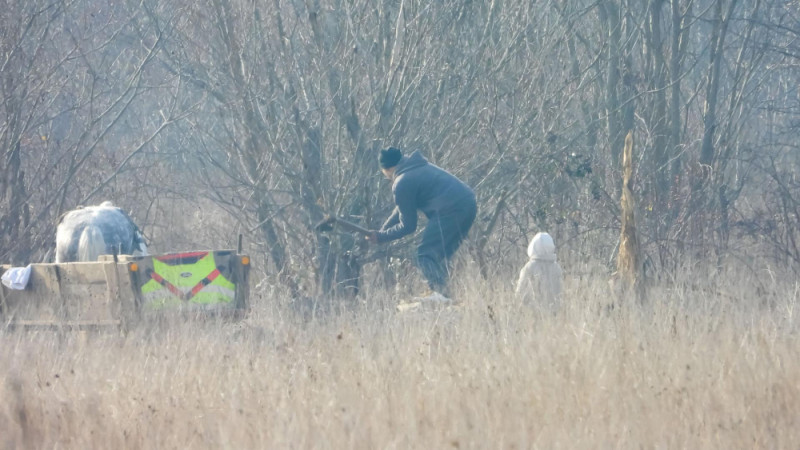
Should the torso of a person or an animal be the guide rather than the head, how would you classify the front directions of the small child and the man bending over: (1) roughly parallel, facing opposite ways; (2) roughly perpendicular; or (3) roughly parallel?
roughly perpendicular

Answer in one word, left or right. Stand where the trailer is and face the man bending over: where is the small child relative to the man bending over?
right

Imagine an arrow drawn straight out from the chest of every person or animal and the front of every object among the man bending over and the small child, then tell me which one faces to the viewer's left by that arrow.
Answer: the man bending over

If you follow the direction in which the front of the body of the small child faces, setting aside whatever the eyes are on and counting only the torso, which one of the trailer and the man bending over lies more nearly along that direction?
the man bending over

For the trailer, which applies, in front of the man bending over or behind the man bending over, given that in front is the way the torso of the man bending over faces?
in front

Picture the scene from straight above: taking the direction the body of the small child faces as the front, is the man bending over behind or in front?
in front

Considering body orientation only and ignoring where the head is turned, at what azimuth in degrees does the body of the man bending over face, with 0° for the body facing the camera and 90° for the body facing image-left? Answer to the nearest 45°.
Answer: approximately 90°

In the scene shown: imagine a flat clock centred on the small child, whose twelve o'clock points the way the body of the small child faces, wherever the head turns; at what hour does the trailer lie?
The trailer is roughly at 9 o'clock from the small child.

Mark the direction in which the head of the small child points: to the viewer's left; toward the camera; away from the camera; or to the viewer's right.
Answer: away from the camera

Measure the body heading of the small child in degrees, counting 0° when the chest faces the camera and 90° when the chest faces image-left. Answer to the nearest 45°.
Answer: approximately 180°
